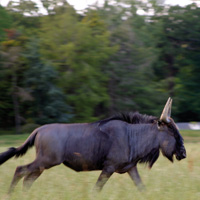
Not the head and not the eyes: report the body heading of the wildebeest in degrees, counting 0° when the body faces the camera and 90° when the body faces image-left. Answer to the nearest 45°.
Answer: approximately 270°
